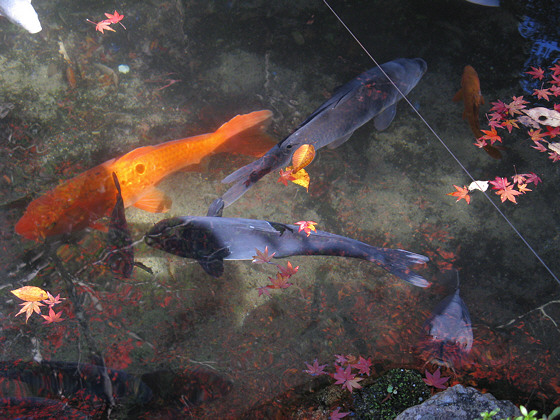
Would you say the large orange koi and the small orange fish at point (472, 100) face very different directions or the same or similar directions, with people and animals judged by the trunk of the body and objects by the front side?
very different directions

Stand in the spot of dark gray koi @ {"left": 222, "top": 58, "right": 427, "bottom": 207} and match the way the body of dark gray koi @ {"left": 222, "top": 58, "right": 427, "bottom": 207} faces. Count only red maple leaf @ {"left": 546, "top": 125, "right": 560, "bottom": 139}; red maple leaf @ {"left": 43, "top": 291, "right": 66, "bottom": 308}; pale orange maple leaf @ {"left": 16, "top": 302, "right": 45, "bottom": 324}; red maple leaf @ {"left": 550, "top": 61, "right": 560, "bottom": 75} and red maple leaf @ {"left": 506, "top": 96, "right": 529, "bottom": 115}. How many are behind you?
2

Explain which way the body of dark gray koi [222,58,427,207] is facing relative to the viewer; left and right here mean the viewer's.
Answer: facing away from the viewer and to the right of the viewer

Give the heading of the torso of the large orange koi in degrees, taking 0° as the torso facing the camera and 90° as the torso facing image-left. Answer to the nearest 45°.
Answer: approximately 45°

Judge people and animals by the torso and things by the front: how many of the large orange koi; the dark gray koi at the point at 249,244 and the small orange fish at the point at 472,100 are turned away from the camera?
1

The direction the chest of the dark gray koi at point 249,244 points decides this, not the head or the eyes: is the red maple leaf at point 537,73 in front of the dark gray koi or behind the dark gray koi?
behind

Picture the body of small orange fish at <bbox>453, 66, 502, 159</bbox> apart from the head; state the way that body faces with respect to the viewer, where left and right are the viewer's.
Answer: facing away from the viewer

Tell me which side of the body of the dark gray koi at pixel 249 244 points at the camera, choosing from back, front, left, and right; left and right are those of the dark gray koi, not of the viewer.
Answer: left

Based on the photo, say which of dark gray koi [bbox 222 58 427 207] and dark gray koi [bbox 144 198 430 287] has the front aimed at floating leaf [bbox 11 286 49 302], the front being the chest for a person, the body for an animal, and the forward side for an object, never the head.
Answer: dark gray koi [bbox 144 198 430 287]

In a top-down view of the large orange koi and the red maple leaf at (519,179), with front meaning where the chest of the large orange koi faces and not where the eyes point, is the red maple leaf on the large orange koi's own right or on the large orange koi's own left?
on the large orange koi's own left
